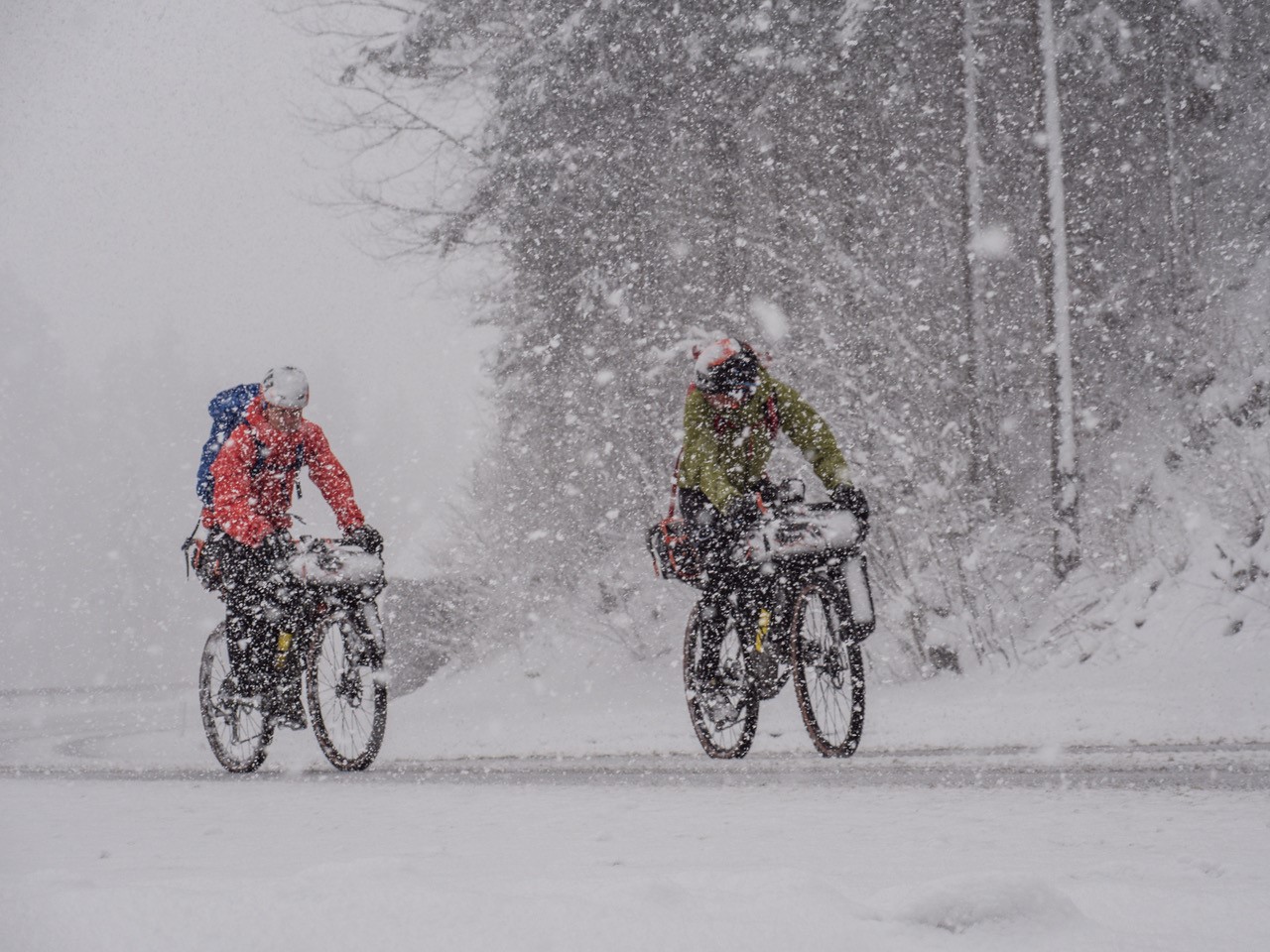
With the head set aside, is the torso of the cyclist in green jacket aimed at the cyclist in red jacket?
no

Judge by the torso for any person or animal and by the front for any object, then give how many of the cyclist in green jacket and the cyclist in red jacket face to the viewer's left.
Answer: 0

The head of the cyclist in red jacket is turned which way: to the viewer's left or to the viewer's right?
to the viewer's right

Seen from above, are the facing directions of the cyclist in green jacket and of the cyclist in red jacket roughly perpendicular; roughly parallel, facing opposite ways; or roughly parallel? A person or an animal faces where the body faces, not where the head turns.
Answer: roughly parallel

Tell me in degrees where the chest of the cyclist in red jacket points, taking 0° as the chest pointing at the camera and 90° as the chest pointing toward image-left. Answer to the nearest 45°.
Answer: approximately 315°

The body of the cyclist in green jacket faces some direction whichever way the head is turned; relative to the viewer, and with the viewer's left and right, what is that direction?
facing the viewer and to the right of the viewer
